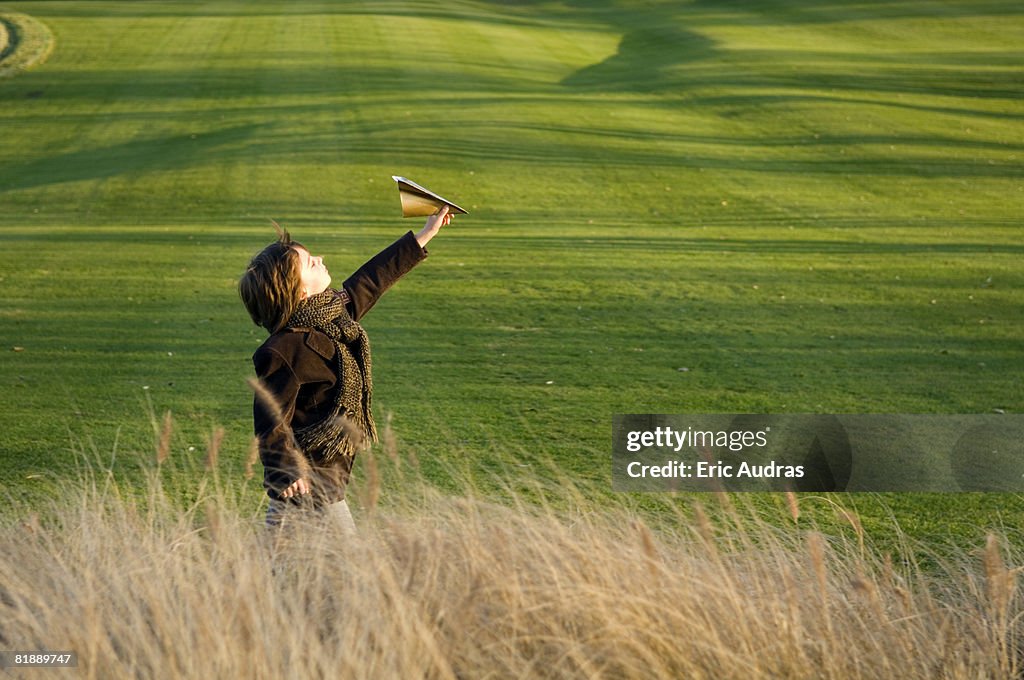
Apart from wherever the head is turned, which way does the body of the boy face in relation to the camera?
to the viewer's right
